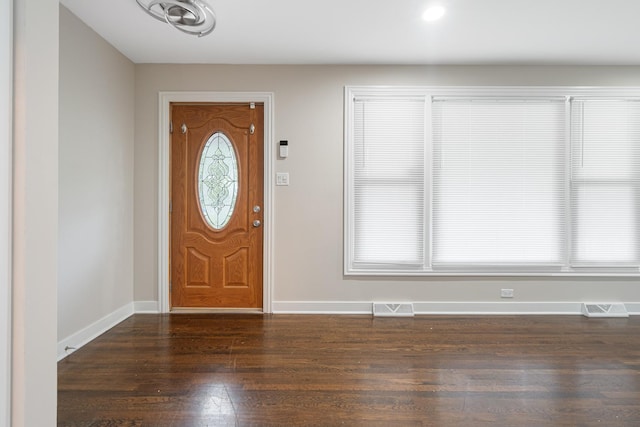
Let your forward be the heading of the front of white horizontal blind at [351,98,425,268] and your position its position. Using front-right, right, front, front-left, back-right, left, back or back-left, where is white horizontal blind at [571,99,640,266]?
left

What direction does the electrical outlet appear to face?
toward the camera

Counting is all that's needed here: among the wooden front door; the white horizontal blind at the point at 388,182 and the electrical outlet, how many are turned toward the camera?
3

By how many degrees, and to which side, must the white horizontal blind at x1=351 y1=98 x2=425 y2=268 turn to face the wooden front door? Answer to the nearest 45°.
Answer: approximately 90° to its right

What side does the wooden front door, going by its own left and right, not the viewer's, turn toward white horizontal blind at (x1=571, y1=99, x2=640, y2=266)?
left

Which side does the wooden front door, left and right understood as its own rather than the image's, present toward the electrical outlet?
left

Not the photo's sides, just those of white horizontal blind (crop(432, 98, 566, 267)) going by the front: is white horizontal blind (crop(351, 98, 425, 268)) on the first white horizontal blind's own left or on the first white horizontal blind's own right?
on the first white horizontal blind's own right

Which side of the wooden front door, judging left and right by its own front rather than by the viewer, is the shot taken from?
front

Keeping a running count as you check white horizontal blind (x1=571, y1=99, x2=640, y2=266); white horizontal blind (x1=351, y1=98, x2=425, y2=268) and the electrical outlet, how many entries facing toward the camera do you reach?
3

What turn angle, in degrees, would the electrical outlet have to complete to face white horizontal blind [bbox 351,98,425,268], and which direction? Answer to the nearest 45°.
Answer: approximately 45° to its right

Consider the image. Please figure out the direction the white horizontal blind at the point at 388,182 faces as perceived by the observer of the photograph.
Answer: facing the viewer

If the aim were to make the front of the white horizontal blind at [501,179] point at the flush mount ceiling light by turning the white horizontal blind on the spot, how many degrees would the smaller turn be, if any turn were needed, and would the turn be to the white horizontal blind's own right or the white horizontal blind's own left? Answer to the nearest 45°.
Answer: approximately 45° to the white horizontal blind's own right

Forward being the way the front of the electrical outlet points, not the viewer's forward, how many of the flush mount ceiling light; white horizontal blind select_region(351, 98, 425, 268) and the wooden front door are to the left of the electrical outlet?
0

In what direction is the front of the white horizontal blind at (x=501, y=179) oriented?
toward the camera

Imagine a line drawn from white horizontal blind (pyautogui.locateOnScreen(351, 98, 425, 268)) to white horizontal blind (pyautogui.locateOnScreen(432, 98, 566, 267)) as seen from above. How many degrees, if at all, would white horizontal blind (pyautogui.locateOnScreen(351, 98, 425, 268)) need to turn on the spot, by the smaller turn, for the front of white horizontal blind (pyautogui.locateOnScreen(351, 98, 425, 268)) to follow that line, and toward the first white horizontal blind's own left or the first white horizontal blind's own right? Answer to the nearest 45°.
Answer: approximately 90° to the first white horizontal blind's own left
